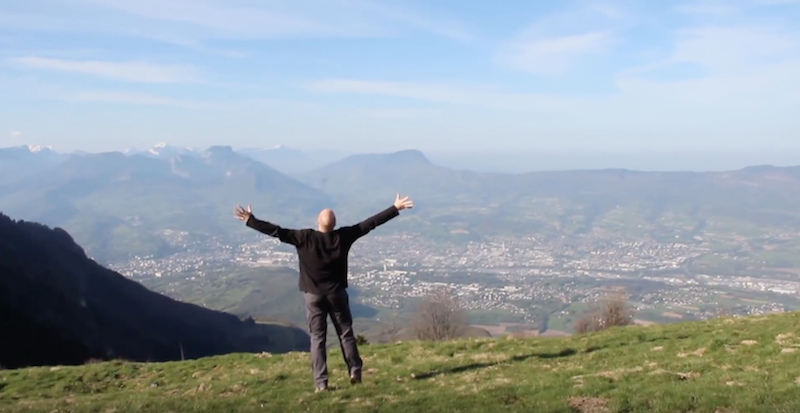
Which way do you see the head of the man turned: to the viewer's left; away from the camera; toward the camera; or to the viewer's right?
away from the camera

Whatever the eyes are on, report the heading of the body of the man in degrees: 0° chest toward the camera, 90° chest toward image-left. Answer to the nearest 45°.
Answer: approximately 180°
